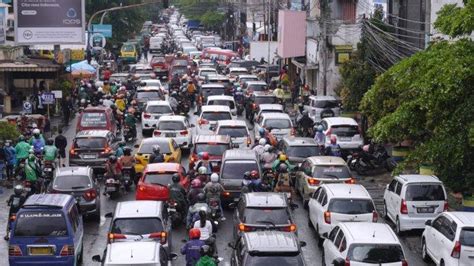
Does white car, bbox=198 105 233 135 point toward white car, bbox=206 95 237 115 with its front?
yes

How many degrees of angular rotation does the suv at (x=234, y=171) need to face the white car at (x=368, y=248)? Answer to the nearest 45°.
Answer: approximately 180°

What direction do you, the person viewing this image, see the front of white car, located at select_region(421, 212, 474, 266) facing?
facing away from the viewer and to the left of the viewer

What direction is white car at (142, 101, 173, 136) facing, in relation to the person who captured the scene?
facing away from the viewer

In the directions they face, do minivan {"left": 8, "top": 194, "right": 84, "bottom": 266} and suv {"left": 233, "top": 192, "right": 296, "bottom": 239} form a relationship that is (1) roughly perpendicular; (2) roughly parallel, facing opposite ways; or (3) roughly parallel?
roughly parallel

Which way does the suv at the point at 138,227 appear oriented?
away from the camera

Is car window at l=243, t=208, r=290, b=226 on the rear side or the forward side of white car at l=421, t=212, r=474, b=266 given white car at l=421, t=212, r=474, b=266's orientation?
on the forward side

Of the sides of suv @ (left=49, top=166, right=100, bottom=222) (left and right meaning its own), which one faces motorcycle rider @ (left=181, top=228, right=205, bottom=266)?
back

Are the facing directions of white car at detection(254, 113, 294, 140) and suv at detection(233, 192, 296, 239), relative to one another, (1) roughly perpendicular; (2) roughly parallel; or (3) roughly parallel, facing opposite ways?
roughly parallel

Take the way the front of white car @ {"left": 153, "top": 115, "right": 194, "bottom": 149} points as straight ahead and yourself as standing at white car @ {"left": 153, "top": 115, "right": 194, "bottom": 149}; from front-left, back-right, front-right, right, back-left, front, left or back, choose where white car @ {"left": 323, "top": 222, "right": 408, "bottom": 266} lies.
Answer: back

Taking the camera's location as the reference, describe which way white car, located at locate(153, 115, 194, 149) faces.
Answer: facing away from the viewer

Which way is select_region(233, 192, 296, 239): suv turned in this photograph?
away from the camera

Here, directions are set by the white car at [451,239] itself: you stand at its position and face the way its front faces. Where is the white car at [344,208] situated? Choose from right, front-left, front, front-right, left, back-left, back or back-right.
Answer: front

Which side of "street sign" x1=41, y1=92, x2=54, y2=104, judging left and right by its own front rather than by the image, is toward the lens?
front

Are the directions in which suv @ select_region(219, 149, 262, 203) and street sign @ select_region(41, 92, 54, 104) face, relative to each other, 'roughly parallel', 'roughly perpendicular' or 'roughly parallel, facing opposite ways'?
roughly parallel, facing opposite ways

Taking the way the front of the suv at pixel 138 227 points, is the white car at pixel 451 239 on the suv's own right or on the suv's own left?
on the suv's own right

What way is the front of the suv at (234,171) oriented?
away from the camera

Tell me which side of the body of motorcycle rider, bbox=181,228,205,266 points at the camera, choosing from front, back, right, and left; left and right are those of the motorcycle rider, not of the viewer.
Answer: back

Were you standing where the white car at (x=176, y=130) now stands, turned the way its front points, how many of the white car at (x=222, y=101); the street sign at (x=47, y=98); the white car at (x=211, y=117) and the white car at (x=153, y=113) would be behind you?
0

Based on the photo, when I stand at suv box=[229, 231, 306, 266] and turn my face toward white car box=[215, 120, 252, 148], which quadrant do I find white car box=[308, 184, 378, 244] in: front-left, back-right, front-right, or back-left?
front-right

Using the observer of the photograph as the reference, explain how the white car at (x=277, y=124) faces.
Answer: facing away from the viewer

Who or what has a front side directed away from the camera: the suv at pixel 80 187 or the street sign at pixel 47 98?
the suv

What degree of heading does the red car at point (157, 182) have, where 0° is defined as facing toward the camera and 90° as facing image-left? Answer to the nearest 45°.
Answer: approximately 180°

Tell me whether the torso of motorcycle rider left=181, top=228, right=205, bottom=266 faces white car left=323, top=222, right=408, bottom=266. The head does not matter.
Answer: no

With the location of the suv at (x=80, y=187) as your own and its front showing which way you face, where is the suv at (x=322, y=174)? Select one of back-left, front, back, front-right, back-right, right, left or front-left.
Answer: right
